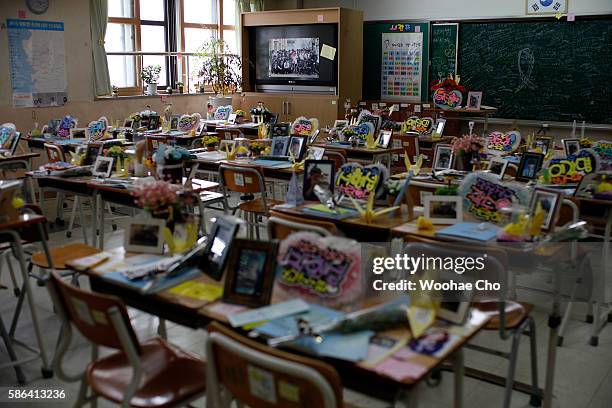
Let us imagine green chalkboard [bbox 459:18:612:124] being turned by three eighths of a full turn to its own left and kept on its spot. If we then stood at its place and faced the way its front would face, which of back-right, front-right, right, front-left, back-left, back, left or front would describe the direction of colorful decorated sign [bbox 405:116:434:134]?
back

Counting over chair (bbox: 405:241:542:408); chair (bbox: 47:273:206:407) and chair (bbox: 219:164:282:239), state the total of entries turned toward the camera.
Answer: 0

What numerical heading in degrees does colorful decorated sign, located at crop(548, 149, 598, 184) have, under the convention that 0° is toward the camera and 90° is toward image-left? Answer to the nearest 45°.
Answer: approximately 0°

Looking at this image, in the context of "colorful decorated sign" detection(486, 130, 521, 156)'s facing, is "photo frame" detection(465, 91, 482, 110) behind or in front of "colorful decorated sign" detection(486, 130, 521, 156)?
behind

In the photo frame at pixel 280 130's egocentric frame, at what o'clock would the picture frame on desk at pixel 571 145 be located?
The picture frame on desk is roughly at 10 o'clock from the photo frame.

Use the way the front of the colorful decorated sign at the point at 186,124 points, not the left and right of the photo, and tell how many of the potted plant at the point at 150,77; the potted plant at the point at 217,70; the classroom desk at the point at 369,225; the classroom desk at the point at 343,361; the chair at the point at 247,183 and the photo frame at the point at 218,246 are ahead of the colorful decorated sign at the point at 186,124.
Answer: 4

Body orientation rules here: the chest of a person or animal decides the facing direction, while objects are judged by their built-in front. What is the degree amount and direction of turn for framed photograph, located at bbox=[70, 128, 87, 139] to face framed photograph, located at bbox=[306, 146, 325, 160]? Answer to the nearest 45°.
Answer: approximately 45° to its left

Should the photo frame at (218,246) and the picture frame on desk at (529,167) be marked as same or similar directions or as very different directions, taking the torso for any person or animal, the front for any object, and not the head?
same or similar directions

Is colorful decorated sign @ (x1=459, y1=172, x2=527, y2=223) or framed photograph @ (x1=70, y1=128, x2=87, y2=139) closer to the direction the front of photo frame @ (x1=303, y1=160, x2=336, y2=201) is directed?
the colorful decorated sign

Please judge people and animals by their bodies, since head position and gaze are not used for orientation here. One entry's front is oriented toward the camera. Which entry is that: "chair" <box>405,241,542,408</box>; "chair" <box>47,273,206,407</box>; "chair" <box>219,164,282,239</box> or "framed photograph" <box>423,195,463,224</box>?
the framed photograph

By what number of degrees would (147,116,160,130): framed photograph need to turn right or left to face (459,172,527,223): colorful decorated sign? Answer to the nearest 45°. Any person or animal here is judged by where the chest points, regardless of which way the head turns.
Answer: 0° — it already faces it

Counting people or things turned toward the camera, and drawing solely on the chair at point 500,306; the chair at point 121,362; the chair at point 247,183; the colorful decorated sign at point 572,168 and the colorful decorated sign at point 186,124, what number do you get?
2

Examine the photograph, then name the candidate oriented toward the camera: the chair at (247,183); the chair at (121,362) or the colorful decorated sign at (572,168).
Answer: the colorful decorated sign

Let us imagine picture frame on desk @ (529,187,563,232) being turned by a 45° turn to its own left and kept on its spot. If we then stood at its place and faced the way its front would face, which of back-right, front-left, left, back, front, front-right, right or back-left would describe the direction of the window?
back-right

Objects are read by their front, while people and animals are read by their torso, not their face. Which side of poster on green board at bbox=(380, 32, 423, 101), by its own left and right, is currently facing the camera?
front

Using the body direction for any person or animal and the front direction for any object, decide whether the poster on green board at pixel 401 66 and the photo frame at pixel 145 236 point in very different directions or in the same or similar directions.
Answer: same or similar directions

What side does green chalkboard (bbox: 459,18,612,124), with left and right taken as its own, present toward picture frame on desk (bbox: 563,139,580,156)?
front

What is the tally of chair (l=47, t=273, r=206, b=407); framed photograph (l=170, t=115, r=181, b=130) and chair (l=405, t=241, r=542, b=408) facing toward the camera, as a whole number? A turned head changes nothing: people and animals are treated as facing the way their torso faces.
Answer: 1

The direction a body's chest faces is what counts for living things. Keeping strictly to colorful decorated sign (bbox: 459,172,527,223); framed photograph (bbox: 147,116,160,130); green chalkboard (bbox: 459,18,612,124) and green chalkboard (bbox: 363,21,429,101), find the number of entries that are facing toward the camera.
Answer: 4
